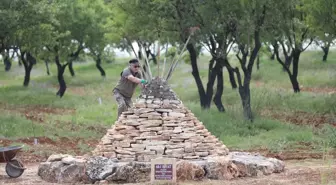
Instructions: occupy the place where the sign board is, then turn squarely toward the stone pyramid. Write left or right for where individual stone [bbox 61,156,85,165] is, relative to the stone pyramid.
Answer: left

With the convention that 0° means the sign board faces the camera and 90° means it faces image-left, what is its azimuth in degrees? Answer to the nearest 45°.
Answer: approximately 0°

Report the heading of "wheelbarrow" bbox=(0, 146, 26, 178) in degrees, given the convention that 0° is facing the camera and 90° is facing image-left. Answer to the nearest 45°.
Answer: approximately 270°

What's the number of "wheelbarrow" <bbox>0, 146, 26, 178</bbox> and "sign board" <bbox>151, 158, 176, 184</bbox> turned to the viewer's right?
1

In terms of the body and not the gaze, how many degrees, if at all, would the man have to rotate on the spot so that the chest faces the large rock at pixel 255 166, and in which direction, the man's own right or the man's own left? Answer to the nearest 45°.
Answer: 0° — they already face it

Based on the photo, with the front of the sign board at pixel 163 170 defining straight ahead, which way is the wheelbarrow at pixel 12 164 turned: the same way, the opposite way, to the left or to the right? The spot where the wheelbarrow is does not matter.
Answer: to the left

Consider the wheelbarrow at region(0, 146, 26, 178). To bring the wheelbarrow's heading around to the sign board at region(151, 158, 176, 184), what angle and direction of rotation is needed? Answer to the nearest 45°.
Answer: approximately 45° to its right
